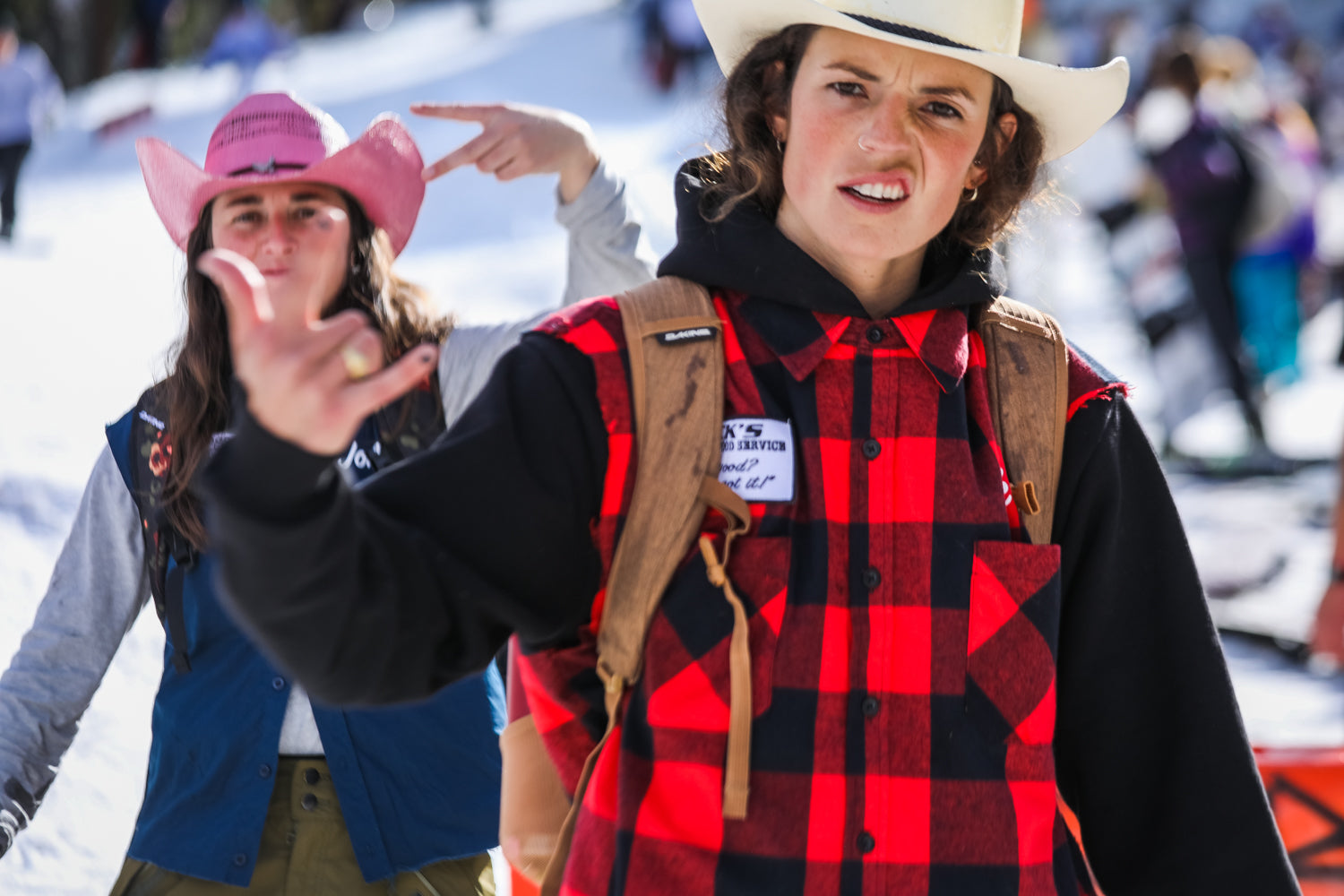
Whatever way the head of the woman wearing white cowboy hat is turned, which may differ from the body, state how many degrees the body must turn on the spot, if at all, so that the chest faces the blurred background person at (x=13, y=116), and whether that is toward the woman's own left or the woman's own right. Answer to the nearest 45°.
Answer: approximately 135° to the woman's own right

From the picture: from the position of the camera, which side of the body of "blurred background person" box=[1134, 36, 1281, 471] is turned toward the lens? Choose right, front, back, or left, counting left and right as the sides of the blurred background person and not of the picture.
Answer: left

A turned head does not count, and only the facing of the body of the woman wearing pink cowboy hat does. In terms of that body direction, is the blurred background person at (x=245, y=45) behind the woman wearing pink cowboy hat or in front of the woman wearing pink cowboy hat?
behind

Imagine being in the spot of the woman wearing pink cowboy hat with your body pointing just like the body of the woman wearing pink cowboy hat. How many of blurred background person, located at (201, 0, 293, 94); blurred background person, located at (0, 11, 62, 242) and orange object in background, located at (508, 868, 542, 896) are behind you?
2

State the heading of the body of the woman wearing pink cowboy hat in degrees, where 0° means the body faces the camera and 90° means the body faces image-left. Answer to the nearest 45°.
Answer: approximately 0°

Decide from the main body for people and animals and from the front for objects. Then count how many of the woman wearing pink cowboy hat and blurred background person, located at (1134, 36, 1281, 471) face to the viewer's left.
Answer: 1

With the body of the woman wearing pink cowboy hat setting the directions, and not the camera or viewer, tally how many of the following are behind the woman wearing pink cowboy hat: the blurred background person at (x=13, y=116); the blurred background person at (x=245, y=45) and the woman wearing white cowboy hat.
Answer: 2

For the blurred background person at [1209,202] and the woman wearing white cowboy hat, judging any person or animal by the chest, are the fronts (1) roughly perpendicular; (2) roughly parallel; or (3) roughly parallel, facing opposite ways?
roughly perpendicular

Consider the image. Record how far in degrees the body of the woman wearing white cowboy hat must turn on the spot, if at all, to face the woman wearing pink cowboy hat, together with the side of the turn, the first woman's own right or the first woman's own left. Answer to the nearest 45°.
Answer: approximately 135° to the first woman's own right

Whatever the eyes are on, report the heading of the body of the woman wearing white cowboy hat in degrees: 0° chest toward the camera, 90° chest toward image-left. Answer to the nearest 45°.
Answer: approximately 0°

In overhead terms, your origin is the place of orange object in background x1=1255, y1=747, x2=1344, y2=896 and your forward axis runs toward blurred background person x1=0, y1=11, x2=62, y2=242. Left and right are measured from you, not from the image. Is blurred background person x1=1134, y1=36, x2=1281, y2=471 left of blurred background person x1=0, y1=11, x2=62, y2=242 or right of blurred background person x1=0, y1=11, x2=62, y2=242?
right
